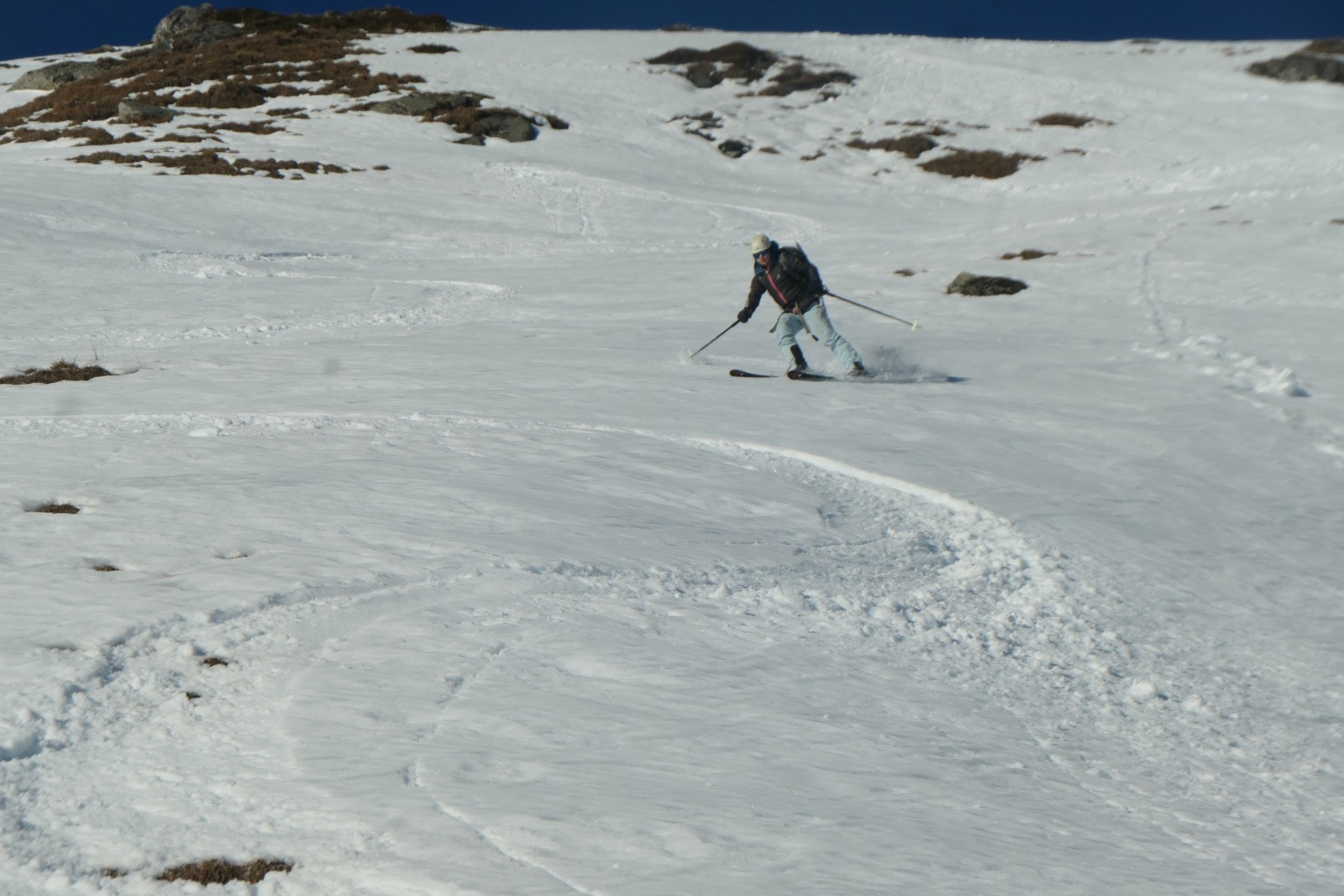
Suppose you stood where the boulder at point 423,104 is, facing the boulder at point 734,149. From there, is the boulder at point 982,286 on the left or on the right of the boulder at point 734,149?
right

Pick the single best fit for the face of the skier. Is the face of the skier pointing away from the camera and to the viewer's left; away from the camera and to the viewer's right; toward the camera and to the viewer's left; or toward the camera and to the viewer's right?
toward the camera and to the viewer's left

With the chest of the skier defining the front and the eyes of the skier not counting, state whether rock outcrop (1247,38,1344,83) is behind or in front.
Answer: behind

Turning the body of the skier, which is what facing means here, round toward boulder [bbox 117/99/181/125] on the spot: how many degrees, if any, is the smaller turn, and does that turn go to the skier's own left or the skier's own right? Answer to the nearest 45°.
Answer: approximately 90° to the skier's own right

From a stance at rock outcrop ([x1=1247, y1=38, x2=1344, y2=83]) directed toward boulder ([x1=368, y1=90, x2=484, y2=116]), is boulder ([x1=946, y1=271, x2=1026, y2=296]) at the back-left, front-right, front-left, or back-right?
front-left

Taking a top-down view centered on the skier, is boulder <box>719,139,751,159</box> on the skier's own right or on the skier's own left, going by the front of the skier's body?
on the skier's own right

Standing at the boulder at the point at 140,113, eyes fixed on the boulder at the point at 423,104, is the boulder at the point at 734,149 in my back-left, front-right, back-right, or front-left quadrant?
front-right
